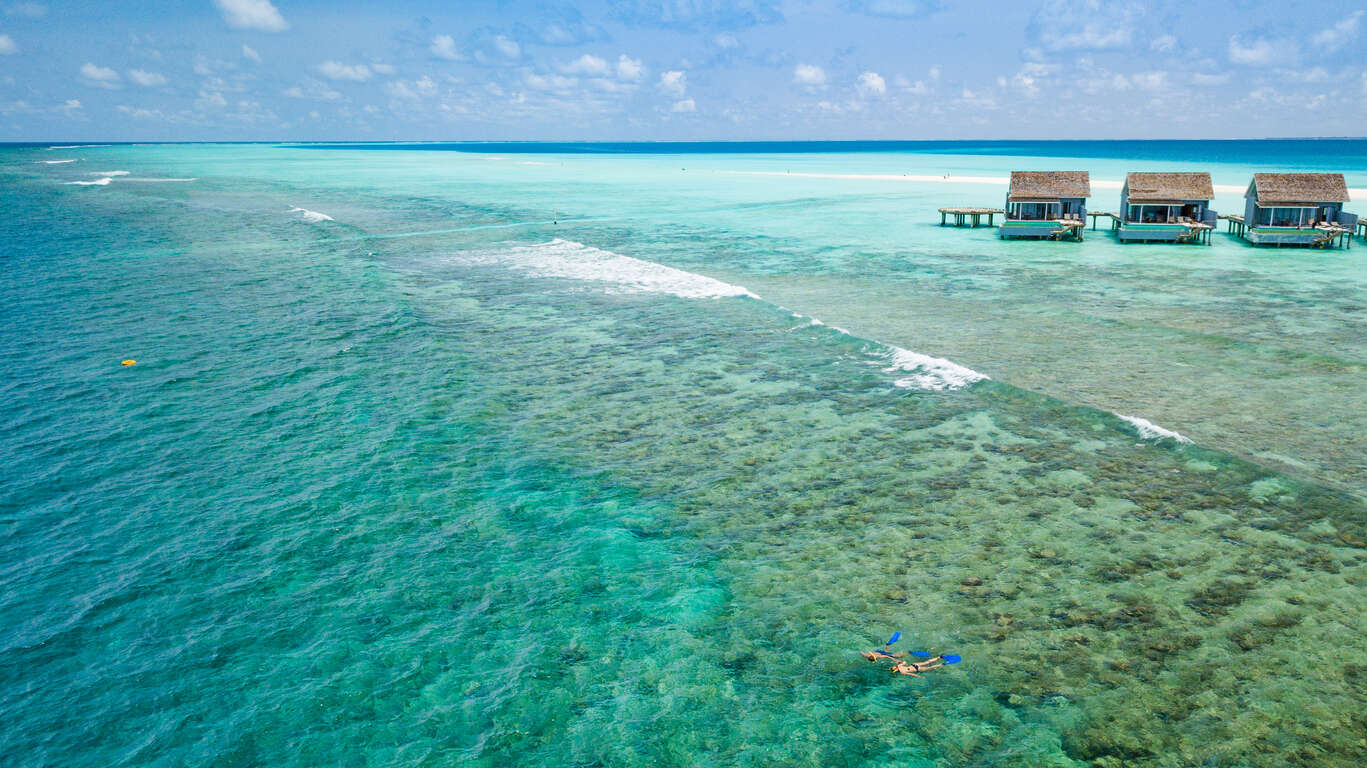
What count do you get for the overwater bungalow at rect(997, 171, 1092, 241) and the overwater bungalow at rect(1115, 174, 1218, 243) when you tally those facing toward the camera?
2

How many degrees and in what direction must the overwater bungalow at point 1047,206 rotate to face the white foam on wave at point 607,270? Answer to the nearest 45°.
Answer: approximately 45° to its right

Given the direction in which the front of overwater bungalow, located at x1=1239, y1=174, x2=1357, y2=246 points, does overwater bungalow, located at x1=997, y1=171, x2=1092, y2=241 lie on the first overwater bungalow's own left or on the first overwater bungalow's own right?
on the first overwater bungalow's own right

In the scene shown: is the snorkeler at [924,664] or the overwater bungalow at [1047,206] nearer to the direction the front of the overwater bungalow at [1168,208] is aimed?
the snorkeler

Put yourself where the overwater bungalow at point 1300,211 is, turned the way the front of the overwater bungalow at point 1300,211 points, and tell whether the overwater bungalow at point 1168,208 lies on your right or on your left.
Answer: on your right

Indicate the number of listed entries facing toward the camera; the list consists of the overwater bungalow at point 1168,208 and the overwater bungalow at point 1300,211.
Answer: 2

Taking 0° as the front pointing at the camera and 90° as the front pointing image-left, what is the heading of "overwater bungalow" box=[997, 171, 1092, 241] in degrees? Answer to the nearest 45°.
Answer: approximately 0°

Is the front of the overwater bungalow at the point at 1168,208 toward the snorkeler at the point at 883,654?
yes
